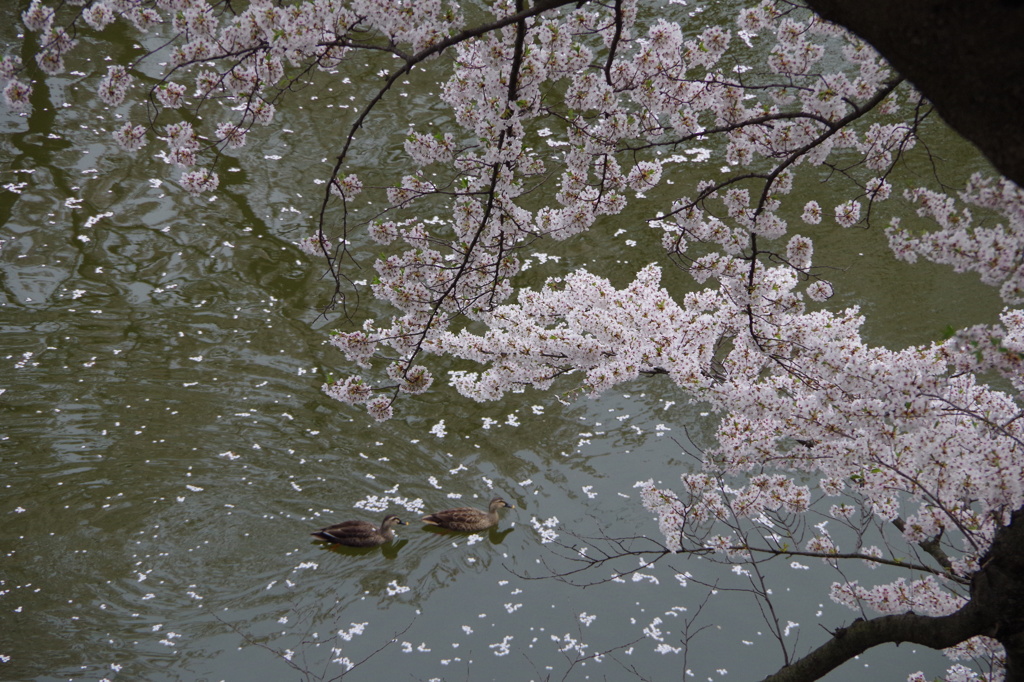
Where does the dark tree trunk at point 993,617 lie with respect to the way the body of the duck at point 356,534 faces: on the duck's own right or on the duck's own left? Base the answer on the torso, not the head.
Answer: on the duck's own right

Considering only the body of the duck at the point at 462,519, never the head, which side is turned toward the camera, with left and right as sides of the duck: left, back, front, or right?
right

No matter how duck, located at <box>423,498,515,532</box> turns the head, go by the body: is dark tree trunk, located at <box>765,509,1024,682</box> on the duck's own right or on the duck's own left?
on the duck's own right

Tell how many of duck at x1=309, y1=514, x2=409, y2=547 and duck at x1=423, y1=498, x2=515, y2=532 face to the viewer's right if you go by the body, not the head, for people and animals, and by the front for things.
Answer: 2

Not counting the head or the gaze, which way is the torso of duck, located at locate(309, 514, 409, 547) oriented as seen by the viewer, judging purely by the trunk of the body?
to the viewer's right
